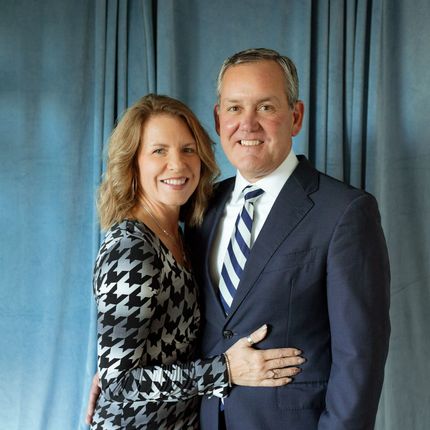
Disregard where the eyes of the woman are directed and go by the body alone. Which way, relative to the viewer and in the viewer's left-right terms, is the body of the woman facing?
facing the viewer and to the right of the viewer

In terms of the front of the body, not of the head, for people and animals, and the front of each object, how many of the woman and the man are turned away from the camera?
0

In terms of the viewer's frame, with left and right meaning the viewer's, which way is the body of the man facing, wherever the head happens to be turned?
facing the viewer and to the left of the viewer
